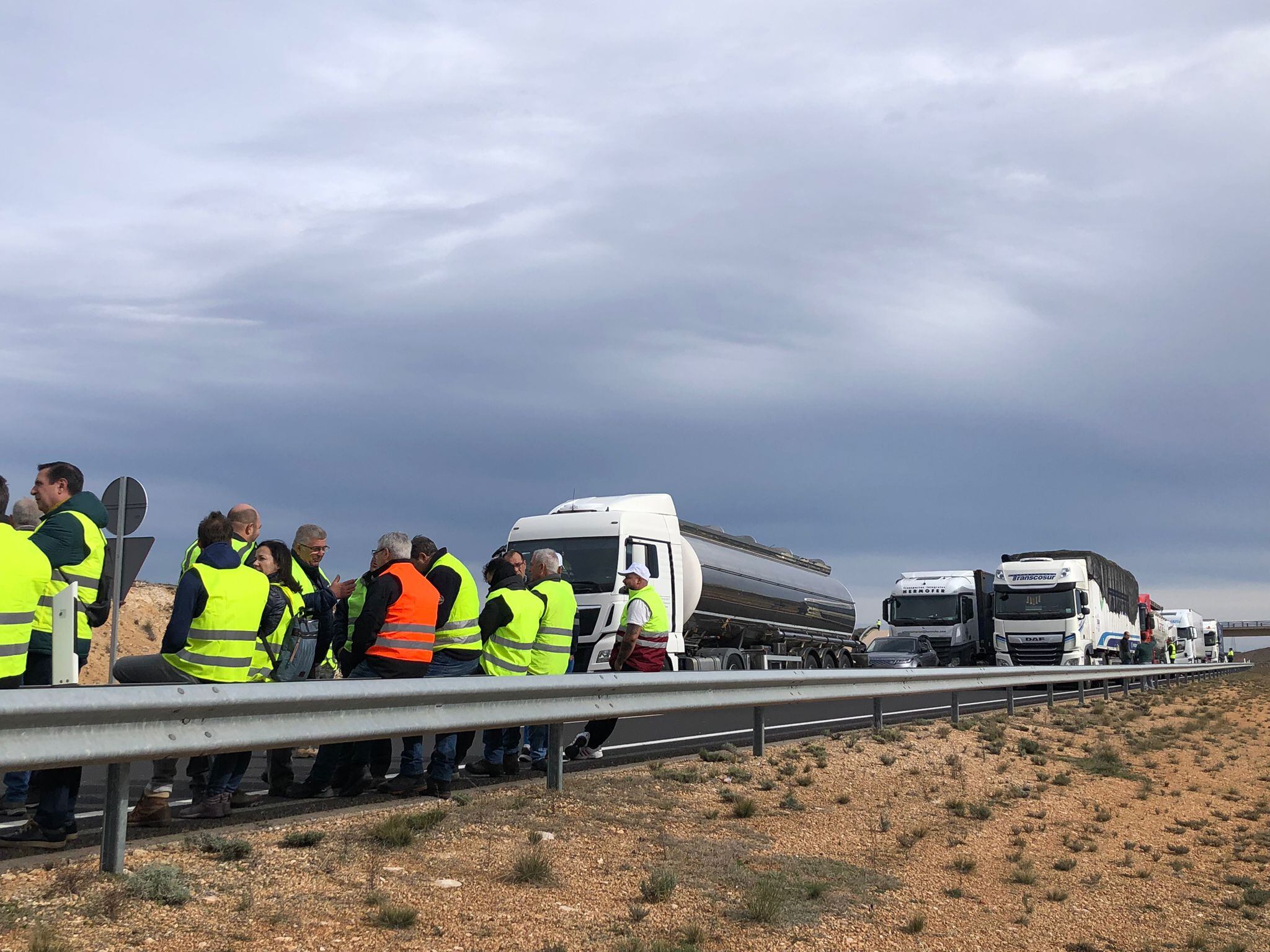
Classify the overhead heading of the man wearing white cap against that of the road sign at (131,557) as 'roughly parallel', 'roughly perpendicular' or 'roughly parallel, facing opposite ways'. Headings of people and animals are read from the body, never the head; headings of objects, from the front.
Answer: roughly perpendicular

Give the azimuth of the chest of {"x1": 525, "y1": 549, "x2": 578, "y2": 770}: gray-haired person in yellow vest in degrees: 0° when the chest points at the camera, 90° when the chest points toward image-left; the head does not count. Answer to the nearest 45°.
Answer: approximately 135°

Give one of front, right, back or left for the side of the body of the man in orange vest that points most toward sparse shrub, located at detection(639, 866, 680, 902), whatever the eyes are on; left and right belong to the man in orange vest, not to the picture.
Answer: back

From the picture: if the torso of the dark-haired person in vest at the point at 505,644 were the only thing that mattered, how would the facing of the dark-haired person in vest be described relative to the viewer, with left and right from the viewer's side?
facing away from the viewer and to the left of the viewer

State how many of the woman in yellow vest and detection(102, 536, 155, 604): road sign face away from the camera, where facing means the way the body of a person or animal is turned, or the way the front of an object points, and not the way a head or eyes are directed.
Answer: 1

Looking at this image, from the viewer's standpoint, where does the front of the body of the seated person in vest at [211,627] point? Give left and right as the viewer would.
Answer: facing away from the viewer and to the left of the viewer

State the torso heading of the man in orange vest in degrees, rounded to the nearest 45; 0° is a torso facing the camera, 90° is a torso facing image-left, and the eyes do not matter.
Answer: approximately 135°

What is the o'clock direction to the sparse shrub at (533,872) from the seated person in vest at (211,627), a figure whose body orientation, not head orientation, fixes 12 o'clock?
The sparse shrub is roughly at 6 o'clock from the seated person in vest.

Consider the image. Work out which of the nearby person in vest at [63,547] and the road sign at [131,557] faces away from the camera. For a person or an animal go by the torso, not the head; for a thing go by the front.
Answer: the road sign

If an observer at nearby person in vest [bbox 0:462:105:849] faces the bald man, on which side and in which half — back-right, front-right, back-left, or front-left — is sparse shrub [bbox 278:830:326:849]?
front-right

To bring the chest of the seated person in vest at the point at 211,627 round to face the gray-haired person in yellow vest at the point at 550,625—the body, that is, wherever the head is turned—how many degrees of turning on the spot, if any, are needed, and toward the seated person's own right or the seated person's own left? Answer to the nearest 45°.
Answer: approximately 90° to the seated person's own right

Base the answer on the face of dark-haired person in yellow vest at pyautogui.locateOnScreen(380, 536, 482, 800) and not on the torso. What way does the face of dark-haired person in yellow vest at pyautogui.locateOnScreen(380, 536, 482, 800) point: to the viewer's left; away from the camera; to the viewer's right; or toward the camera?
to the viewer's left

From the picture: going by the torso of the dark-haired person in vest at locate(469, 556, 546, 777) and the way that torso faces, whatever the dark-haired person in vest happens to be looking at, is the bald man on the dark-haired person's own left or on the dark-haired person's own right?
on the dark-haired person's own left

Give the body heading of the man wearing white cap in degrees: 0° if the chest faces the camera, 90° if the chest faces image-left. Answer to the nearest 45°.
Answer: approximately 90°
